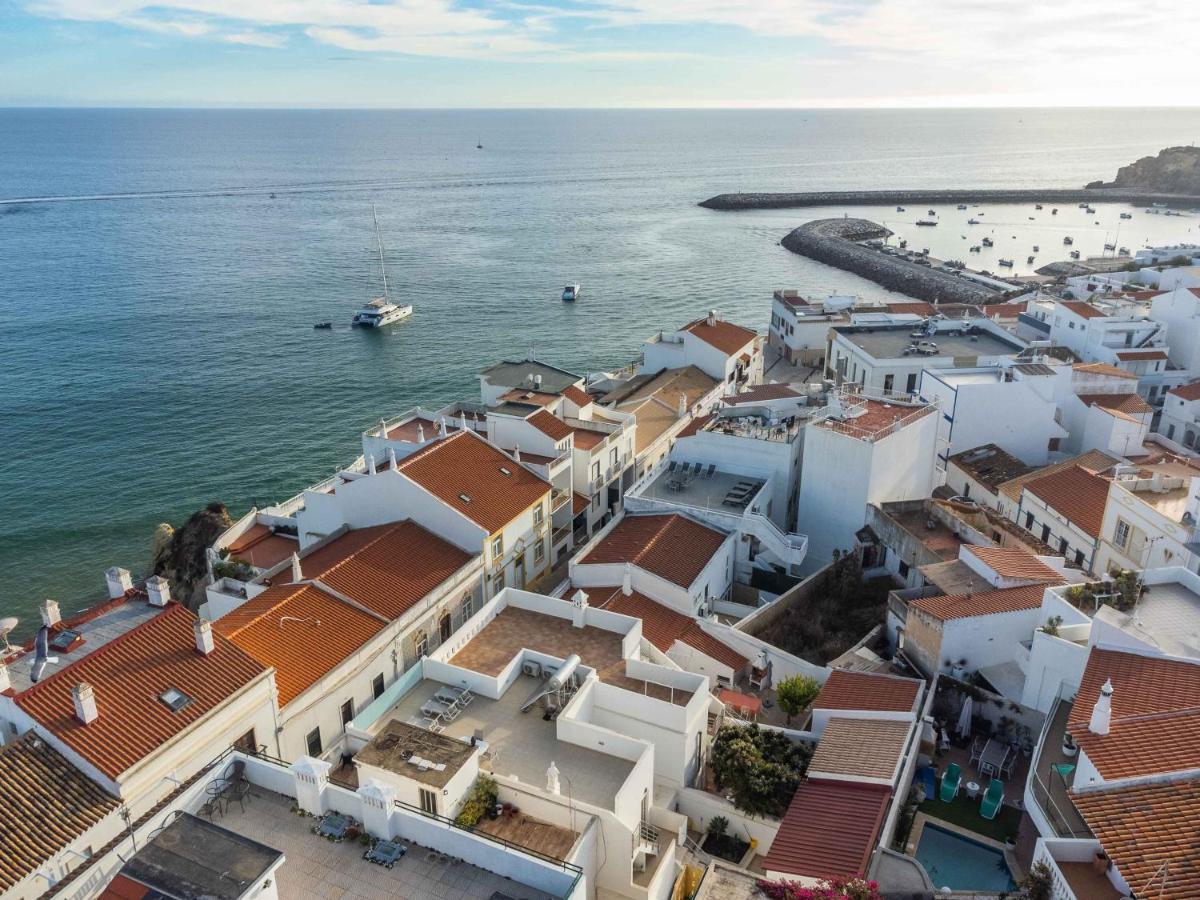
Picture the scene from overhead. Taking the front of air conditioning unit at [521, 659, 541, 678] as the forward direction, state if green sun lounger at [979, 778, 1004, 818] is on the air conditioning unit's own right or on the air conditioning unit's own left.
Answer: on the air conditioning unit's own left

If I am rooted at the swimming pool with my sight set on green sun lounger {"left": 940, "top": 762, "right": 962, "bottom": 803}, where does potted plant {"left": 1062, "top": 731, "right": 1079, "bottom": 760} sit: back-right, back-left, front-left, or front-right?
front-right

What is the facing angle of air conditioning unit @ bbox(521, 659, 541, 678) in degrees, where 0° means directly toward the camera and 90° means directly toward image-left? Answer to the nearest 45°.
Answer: approximately 45°

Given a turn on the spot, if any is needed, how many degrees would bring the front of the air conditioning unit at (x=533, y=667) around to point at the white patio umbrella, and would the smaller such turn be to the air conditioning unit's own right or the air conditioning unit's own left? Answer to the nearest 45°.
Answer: approximately 135° to the air conditioning unit's own left

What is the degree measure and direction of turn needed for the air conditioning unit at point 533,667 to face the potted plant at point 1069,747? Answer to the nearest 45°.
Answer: approximately 135° to its left

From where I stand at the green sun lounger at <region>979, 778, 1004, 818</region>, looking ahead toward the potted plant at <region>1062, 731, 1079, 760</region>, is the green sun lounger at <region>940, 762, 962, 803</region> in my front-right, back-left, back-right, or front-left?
back-left

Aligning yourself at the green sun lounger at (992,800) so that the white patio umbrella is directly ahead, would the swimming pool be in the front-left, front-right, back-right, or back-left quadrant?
back-left

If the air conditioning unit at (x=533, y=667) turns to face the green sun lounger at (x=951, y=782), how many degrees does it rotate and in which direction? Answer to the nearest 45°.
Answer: approximately 135° to its left
